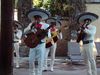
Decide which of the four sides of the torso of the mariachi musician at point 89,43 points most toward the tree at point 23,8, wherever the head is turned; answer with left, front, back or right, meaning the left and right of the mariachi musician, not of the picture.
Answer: right

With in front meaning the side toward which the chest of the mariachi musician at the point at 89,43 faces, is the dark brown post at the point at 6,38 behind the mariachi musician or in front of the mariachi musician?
in front

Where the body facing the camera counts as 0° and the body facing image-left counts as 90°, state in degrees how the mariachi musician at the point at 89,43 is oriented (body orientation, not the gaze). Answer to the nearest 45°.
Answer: approximately 45°

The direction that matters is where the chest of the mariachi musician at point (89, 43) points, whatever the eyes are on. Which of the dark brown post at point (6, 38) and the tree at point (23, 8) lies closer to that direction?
the dark brown post
